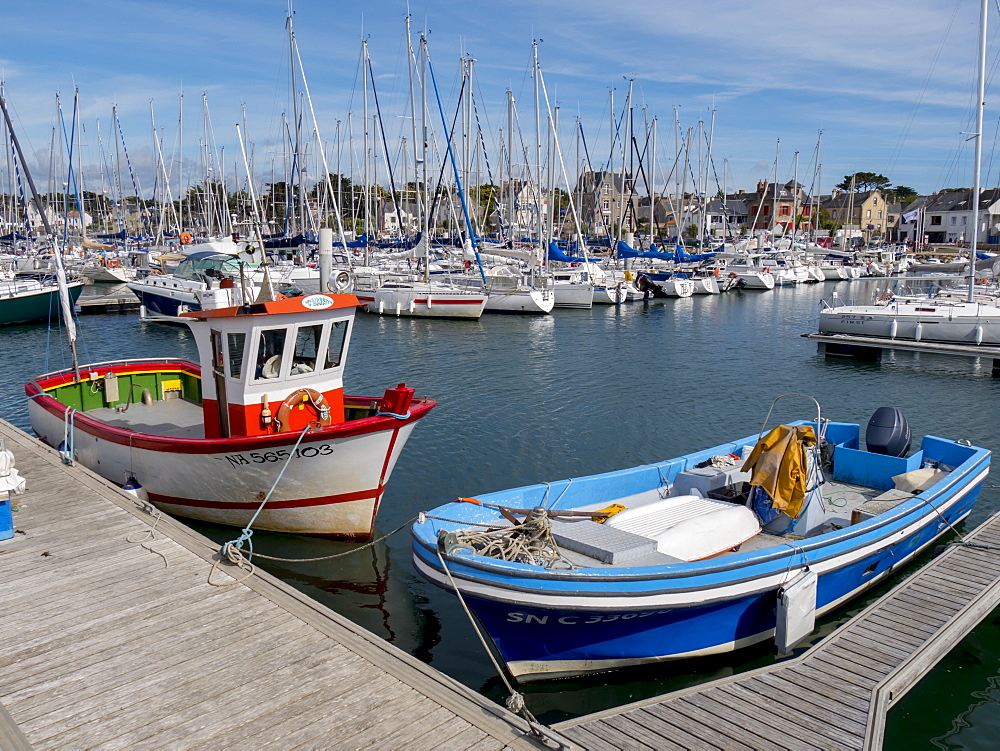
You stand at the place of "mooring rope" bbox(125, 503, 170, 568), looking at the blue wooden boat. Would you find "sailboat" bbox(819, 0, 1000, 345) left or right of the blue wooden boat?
left

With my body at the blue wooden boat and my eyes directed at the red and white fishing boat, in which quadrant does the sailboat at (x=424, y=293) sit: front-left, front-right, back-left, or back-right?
front-right

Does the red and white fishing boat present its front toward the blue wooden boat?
yes

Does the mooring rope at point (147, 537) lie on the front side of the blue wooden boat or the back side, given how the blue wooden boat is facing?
on the front side

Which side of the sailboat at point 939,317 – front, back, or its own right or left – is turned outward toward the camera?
right

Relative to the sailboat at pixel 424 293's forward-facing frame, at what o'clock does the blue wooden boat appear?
The blue wooden boat is roughly at 3 o'clock from the sailboat.

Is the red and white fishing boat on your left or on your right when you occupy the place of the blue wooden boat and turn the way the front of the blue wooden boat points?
on your right

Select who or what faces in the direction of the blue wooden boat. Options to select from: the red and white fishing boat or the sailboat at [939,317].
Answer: the red and white fishing boat

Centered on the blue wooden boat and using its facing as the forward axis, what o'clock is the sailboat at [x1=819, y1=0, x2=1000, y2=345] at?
The sailboat is roughly at 5 o'clock from the blue wooden boat.

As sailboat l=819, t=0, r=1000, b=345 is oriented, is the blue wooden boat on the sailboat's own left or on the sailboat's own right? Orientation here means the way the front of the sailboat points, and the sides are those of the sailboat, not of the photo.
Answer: on the sailboat's own right

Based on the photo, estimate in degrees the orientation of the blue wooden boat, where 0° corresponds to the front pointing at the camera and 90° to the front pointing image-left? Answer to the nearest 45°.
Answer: approximately 45°

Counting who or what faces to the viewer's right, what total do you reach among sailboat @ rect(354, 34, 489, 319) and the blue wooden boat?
1
